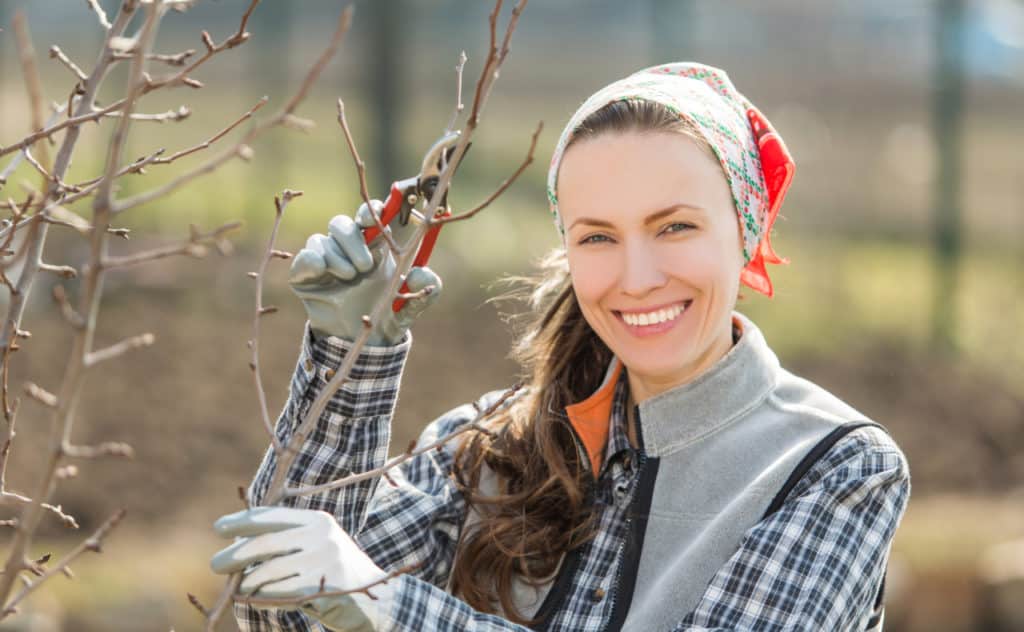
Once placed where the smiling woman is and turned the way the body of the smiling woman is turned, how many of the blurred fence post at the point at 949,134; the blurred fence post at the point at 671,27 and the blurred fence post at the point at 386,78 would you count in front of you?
0

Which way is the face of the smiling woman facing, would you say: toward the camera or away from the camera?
toward the camera

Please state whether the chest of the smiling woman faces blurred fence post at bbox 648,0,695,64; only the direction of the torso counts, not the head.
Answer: no

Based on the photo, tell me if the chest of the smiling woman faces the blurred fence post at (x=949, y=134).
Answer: no

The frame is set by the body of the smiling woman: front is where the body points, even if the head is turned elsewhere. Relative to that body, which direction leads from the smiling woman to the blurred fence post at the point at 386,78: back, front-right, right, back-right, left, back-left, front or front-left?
back-right
